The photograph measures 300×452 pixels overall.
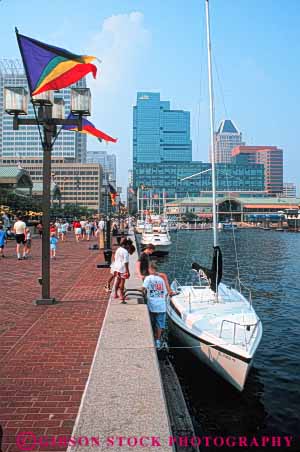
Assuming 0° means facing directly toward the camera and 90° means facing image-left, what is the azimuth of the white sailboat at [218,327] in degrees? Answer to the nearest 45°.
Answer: approximately 315°

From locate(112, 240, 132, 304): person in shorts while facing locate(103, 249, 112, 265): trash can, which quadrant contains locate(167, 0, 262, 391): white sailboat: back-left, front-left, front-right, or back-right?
back-right

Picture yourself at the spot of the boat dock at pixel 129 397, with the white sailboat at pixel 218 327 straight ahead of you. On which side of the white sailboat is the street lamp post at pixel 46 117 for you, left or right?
left

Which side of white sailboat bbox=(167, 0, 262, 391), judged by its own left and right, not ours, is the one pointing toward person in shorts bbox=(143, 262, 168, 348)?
right

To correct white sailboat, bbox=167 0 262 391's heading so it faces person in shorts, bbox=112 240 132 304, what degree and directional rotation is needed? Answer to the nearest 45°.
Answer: approximately 135° to its right

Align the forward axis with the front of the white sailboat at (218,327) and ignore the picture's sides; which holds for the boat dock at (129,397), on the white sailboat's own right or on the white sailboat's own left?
on the white sailboat's own right
